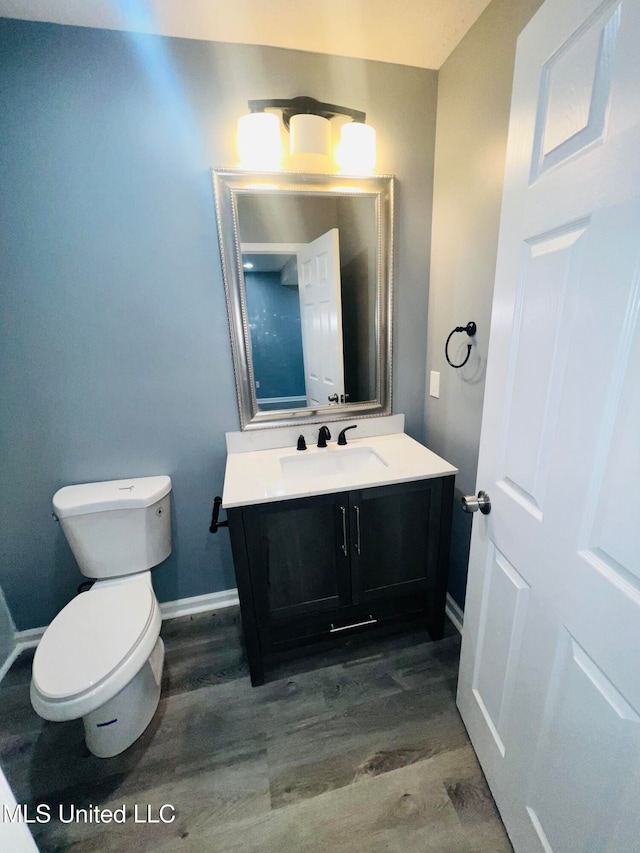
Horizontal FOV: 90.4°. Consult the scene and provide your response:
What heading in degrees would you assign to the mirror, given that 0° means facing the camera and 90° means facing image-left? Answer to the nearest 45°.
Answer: approximately 0°

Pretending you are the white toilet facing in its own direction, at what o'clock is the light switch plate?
The light switch plate is roughly at 8 o'clock from the white toilet.

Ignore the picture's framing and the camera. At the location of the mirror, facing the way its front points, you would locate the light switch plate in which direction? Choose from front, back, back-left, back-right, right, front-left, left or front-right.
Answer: left

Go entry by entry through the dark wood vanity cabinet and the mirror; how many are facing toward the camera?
2

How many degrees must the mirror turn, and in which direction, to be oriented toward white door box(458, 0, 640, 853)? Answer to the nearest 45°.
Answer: approximately 45° to its left

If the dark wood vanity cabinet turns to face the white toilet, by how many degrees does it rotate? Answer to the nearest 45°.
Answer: approximately 90° to its right

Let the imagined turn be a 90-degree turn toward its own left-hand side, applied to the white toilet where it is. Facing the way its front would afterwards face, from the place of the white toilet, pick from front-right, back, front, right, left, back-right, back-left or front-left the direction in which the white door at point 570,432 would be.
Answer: front

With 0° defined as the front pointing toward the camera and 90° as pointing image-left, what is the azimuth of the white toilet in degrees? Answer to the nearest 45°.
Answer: approximately 45°
